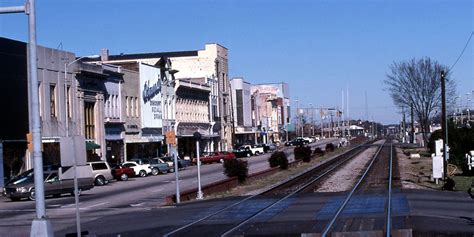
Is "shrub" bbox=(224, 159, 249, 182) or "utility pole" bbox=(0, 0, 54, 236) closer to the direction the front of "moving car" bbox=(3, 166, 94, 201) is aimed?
the utility pole

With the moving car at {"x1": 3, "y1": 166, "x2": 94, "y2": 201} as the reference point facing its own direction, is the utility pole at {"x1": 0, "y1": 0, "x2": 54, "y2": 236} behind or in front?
in front

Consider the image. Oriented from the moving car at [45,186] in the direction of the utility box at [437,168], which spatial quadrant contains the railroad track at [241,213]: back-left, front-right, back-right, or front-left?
front-right

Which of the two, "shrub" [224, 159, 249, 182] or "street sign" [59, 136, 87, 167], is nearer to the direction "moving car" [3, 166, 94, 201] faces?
the street sign

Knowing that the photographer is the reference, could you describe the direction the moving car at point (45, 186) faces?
facing the viewer and to the left of the viewer

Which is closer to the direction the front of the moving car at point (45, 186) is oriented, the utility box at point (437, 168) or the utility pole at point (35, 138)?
the utility pole
